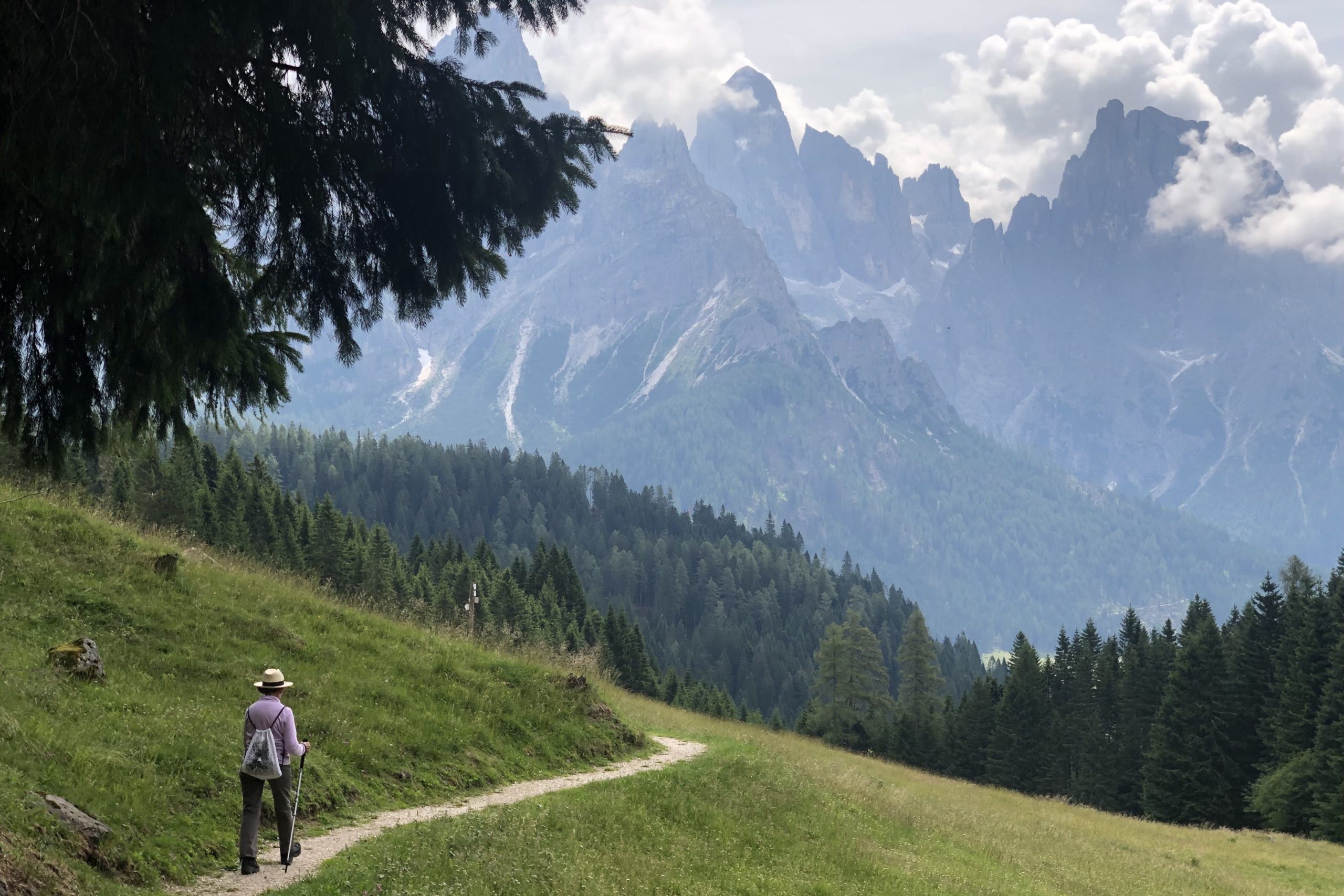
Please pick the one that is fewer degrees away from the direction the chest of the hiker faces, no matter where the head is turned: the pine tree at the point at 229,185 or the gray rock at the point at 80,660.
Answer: the gray rock

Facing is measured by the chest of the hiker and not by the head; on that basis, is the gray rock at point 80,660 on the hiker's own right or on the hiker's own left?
on the hiker's own left

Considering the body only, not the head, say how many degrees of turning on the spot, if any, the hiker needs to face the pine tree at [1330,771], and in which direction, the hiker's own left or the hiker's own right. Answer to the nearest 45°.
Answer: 0° — they already face it

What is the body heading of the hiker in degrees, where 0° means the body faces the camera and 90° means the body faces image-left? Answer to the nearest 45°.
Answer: approximately 225°

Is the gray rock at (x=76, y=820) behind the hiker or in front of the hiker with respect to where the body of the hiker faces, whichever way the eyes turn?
behind

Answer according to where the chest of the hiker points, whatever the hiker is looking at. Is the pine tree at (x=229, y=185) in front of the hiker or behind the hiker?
behind

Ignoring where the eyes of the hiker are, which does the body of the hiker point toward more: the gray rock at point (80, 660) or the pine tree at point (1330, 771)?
the pine tree
